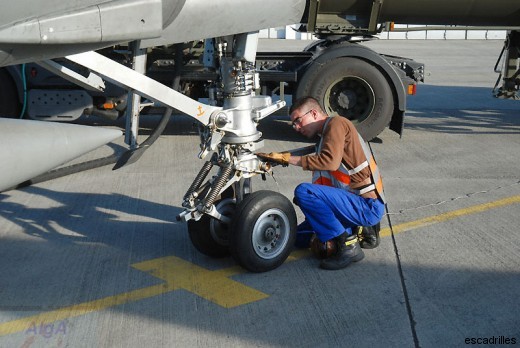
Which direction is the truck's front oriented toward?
to the viewer's left
